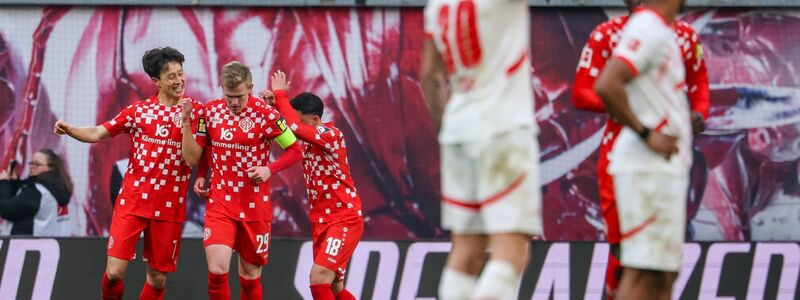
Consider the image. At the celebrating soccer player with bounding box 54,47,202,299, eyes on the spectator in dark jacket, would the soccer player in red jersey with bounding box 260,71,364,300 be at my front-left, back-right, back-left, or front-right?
back-right

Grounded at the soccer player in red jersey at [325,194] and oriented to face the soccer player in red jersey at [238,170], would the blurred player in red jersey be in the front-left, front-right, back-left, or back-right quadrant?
back-left

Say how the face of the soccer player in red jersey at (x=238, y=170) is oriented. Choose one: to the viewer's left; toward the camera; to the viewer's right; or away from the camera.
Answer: toward the camera

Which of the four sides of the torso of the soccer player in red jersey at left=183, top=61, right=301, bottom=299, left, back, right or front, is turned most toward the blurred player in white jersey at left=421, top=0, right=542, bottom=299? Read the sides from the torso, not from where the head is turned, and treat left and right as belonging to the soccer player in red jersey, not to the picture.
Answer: front

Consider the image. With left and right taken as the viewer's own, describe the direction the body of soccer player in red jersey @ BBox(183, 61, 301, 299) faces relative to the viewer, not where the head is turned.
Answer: facing the viewer
